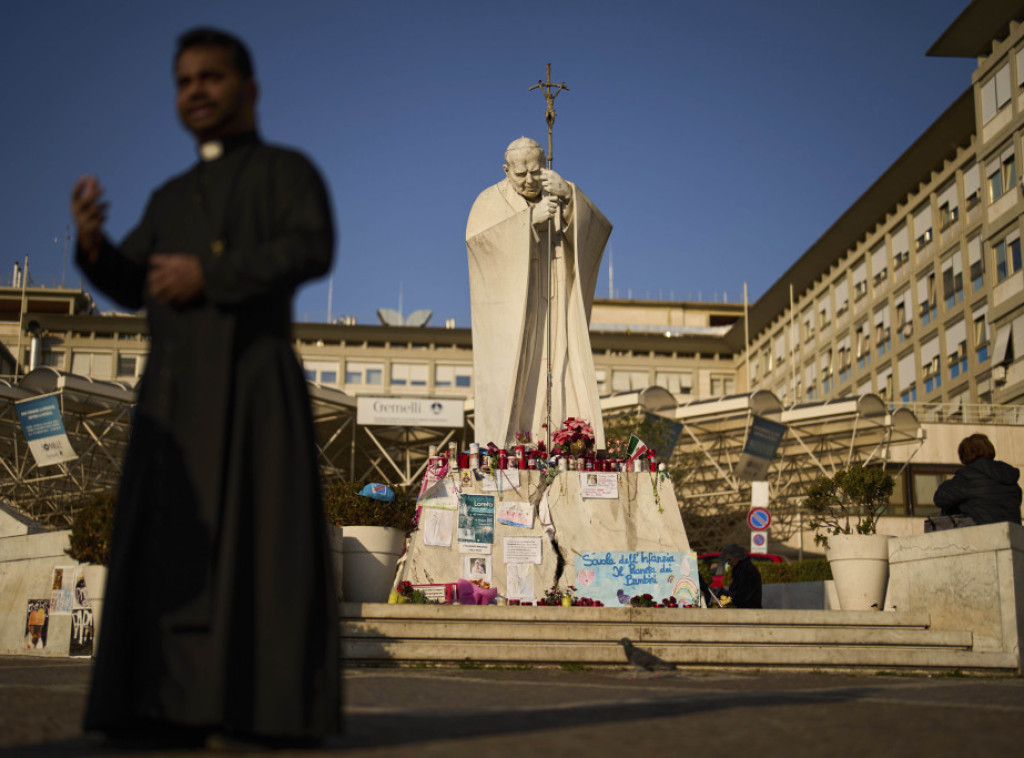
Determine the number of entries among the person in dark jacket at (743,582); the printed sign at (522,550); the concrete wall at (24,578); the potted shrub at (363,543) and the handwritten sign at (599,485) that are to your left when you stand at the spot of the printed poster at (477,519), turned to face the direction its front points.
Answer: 3

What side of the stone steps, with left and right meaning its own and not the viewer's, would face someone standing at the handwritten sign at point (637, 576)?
back

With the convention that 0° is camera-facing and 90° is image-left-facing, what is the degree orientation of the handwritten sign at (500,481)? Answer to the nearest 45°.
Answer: approximately 0°

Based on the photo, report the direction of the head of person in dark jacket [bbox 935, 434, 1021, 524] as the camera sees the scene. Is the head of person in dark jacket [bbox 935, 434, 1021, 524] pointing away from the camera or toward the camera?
away from the camera

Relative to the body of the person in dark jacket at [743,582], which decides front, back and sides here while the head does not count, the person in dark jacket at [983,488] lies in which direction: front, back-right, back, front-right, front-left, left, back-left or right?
back-left

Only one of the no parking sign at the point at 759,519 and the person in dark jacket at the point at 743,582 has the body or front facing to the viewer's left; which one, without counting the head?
the person in dark jacket
